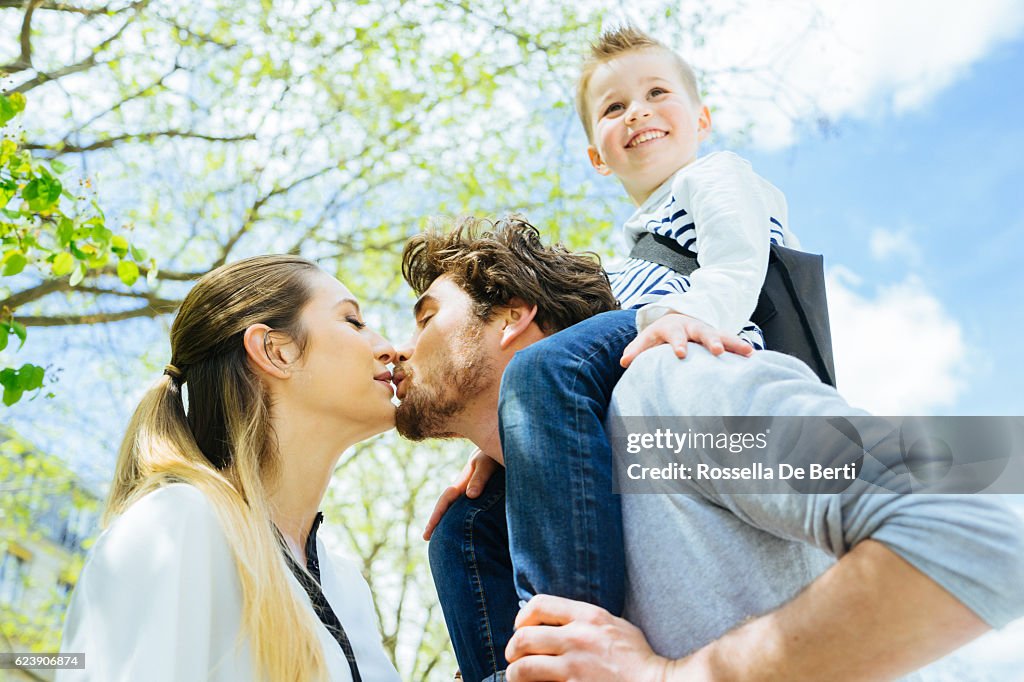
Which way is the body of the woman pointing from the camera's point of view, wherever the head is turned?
to the viewer's right

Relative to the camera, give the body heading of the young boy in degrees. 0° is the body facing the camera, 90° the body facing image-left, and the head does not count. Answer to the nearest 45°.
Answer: approximately 45°

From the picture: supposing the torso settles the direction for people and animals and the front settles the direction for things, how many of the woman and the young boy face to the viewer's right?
1

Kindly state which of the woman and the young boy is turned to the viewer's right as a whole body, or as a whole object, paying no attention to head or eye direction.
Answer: the woman

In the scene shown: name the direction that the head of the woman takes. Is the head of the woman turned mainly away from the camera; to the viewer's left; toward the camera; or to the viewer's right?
to the viewer's right

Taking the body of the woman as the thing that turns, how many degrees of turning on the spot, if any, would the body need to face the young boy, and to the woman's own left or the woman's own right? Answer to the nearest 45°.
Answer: approximately 45° to the woman's own right

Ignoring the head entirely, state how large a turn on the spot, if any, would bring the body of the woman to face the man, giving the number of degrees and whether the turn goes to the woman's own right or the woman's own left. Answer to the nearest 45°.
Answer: approximately 45° to the woman's own right
